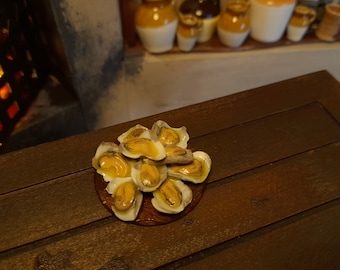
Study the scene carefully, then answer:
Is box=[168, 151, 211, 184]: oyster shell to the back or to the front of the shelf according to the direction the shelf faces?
to the front

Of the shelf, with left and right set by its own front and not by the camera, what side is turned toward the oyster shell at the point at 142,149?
front

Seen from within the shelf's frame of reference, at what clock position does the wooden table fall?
The wooden table is roughly at 12 o'clock from the shelf.

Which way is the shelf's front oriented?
toward the camera

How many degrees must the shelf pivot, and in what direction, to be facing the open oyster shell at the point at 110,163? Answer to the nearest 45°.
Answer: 0° — it already faces it

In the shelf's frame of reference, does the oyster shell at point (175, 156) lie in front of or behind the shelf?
in front

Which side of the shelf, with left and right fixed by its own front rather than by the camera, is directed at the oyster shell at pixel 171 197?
front

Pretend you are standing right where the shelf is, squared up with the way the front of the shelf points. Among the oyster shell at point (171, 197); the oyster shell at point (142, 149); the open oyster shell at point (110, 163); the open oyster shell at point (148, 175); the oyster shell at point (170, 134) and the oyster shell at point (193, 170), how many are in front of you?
6

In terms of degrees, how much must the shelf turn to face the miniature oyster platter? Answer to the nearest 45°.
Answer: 0° — it already faces it
